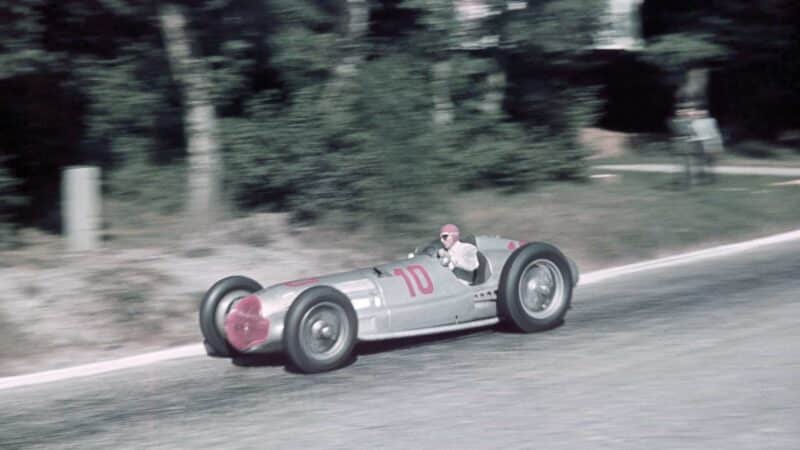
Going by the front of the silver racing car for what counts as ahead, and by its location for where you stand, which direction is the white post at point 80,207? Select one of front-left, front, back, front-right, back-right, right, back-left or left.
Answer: right

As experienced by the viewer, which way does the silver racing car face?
facing the viewer and to the left of the viewer

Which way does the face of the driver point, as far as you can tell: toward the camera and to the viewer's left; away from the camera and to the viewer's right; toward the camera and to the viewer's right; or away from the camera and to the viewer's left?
toward the camera and to the viewer's left

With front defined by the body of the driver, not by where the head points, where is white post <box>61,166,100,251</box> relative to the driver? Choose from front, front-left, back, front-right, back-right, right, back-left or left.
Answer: right
